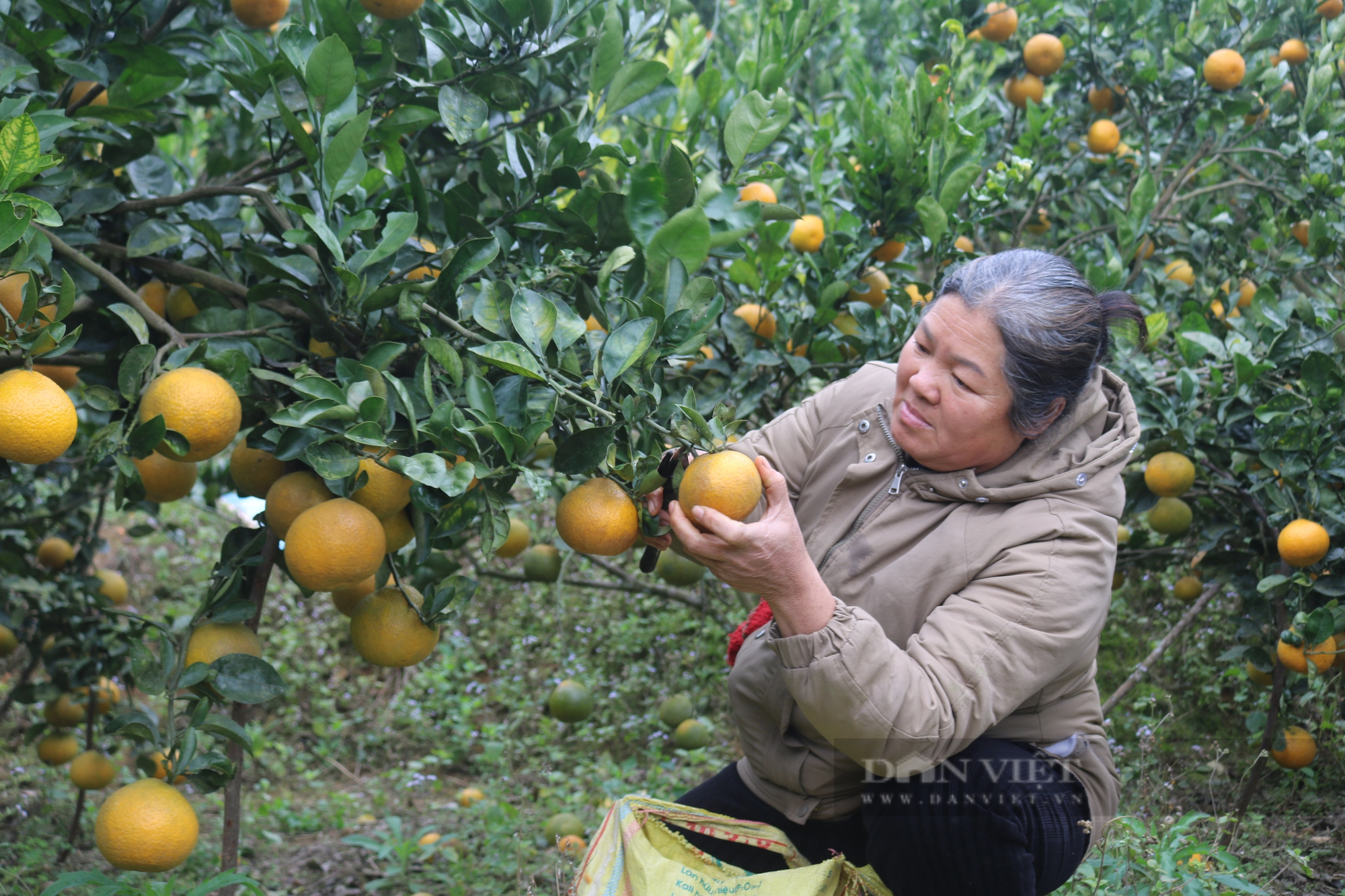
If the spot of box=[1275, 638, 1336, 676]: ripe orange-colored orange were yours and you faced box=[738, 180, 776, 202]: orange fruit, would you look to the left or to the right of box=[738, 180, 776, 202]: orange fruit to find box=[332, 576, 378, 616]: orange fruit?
left

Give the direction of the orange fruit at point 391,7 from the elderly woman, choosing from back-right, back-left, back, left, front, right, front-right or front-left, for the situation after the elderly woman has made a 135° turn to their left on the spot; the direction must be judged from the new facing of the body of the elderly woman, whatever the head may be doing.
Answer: back

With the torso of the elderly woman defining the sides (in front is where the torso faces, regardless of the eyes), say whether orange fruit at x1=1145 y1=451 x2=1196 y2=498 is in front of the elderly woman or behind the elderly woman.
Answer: behind

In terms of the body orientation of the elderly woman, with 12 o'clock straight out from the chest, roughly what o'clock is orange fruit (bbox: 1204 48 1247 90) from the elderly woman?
The orange fruit is roughly at 5 o'clock from the elderly woman.

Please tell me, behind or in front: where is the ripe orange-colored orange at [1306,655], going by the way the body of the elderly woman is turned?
behind

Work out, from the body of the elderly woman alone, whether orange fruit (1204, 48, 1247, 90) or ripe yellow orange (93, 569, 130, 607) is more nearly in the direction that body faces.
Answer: the ripe yellow orange

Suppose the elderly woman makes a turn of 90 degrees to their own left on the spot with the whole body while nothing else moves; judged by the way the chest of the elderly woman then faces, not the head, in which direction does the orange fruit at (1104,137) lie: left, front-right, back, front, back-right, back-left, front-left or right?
back-left

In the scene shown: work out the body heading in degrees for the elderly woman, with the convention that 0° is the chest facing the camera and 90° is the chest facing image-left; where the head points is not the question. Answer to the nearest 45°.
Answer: approximately 45°

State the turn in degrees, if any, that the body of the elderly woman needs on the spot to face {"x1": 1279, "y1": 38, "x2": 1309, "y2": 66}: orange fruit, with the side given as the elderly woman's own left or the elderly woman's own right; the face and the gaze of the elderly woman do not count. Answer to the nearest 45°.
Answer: approximately 135° to the elderly woman's own right

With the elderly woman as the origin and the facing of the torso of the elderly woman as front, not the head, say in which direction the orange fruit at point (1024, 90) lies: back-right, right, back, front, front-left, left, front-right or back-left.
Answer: back-right

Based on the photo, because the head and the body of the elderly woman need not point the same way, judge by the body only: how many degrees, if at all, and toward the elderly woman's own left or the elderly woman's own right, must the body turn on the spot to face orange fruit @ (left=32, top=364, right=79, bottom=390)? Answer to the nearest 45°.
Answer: approximately 45° to the elderly woman's own right

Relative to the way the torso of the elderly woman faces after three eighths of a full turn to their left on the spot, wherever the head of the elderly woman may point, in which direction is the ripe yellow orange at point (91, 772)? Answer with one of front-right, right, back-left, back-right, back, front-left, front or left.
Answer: back

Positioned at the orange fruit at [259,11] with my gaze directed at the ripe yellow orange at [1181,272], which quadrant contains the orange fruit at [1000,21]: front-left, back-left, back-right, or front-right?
front-left

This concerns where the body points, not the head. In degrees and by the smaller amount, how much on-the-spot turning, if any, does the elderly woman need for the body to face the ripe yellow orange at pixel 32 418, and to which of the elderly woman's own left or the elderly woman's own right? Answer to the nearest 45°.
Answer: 0° — they already face it

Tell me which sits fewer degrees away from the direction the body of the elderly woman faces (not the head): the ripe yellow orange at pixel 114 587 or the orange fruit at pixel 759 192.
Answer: the ripe yellow orange
